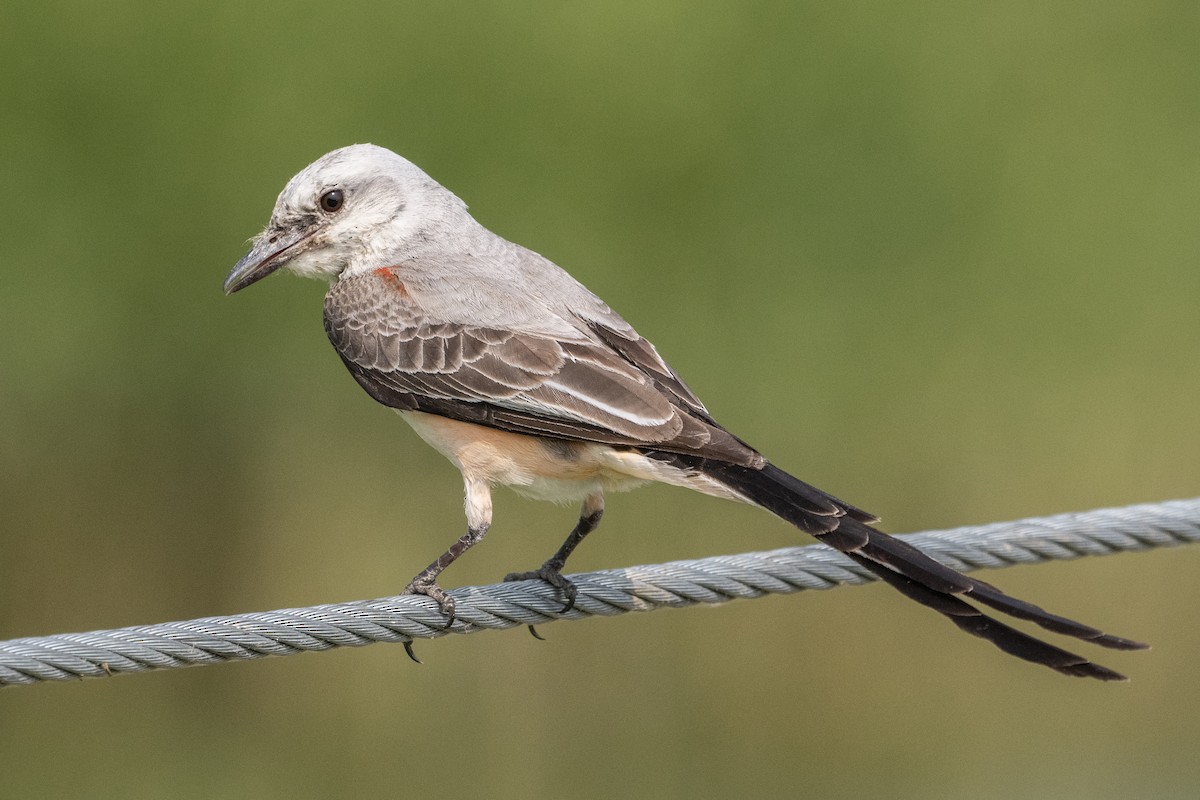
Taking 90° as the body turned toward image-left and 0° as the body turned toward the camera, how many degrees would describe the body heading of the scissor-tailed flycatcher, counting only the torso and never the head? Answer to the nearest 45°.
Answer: approximately 90°
